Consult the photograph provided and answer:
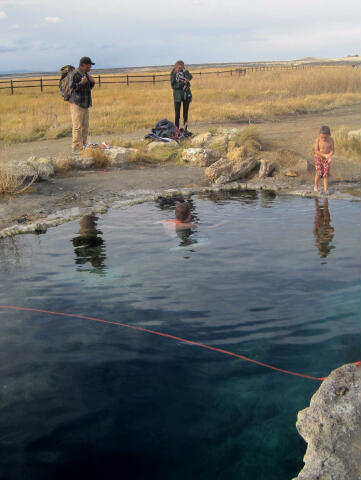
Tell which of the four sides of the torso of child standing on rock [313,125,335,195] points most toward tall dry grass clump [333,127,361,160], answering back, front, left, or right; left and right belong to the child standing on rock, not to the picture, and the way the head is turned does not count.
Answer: back

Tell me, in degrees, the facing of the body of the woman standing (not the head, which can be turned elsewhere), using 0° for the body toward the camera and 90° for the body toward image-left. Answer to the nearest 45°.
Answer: approximately 0°

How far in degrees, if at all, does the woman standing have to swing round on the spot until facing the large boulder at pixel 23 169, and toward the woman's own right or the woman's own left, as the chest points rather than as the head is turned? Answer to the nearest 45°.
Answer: approximately 45° to the woman's own right

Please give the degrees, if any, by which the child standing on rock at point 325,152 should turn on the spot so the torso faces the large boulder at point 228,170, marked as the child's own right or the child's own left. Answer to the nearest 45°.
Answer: approximately 135° to the child's own right

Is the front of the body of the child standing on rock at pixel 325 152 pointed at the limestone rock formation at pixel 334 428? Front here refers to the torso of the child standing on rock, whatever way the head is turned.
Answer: yes

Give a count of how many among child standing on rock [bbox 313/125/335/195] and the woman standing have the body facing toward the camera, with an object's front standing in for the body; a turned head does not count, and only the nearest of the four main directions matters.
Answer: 2

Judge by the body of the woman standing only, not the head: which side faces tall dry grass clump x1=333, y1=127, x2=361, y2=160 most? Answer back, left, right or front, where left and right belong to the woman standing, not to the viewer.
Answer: left

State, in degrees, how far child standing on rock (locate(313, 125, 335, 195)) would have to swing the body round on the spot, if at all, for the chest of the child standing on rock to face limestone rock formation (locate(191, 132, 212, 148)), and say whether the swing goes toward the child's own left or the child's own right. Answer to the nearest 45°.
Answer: approximately 135° to the child's own right
